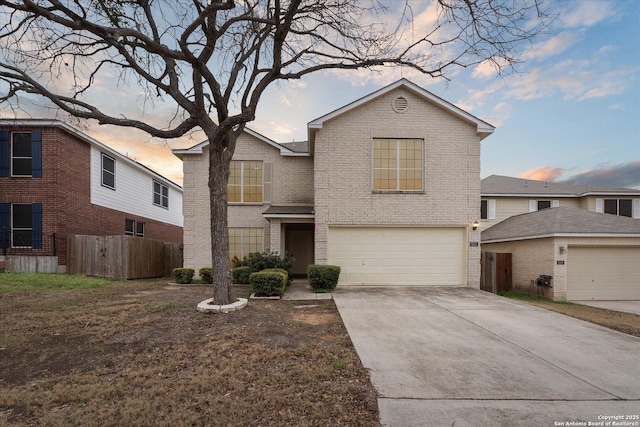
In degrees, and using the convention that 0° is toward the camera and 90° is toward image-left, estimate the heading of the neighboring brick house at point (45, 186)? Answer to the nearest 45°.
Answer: approximately 0°

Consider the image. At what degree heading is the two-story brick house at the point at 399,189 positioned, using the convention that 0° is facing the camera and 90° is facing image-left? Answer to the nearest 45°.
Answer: approximately 0°

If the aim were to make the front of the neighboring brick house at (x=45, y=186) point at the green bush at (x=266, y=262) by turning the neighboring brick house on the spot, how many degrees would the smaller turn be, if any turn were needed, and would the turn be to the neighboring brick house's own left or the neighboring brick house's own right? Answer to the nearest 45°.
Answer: approximately 45° to the neighboring brick house's own left
